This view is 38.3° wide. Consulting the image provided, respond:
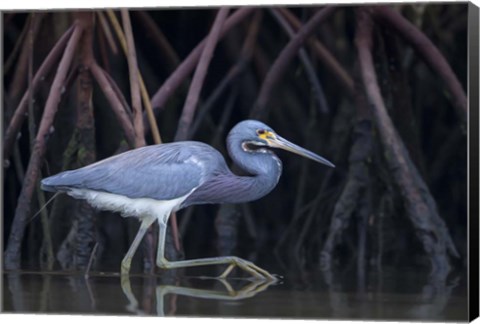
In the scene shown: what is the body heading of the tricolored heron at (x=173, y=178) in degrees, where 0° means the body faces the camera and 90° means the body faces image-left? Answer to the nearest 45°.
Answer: approximately 270°
